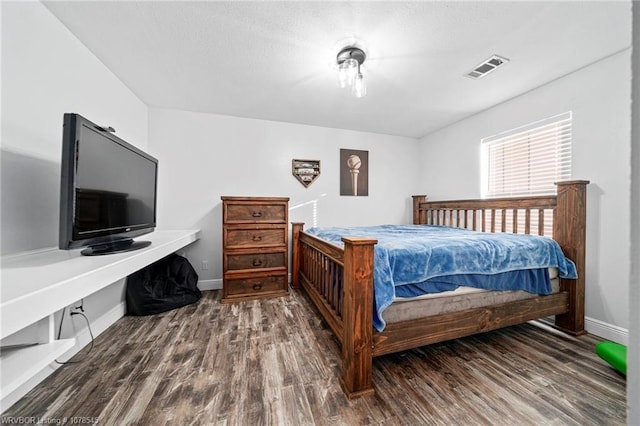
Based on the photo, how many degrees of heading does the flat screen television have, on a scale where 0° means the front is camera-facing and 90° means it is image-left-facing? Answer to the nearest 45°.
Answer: approximately 315°

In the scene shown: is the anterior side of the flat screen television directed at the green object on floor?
yes

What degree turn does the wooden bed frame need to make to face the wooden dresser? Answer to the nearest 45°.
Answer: approximately 45° to its right

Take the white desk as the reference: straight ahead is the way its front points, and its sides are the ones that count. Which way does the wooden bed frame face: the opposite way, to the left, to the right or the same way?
the opposite way

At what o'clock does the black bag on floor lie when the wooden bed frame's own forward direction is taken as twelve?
The black bag on floor is roughly at 1 o'clock from the wooden bed frame.

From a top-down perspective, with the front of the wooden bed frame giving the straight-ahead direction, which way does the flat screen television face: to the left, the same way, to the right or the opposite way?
the opposite way

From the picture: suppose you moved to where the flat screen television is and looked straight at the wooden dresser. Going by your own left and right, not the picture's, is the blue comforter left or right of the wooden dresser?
right

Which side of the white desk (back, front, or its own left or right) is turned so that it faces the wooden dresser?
left
